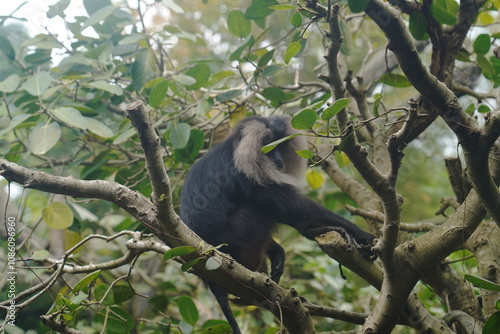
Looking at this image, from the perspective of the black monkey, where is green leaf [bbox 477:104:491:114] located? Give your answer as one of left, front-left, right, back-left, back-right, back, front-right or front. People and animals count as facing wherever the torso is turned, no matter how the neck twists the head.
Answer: front

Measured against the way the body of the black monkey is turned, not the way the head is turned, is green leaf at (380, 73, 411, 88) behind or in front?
in front

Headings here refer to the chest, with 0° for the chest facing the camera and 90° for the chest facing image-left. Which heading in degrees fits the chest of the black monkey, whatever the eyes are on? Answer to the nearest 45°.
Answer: approximately 270°

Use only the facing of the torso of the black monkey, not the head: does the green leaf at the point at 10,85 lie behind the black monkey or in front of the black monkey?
behind

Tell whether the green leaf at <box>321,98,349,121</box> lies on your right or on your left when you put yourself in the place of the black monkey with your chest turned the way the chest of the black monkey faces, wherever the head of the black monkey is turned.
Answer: on your right

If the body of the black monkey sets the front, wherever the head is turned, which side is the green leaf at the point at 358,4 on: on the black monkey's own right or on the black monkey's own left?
on the black monkey's own right

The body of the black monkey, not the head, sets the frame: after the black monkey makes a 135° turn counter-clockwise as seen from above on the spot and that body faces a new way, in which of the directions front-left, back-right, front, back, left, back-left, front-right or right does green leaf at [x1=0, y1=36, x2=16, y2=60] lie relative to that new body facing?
front-left

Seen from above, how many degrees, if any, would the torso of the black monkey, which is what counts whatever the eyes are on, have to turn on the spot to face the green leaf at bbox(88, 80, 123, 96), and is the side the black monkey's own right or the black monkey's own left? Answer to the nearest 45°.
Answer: approximately 180°

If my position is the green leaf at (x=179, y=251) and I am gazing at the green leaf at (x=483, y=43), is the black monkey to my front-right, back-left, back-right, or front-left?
front-left
